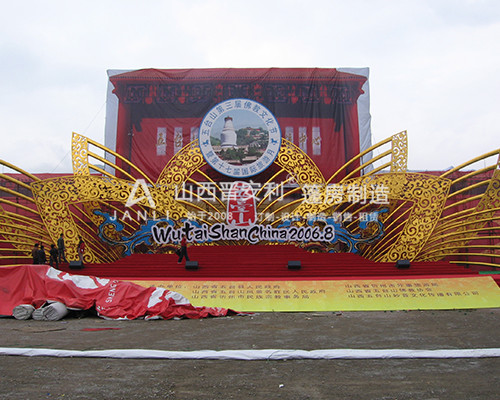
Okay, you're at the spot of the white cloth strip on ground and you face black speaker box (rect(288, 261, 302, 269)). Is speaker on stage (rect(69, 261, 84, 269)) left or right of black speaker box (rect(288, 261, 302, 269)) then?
left

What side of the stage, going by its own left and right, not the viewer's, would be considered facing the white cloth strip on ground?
front

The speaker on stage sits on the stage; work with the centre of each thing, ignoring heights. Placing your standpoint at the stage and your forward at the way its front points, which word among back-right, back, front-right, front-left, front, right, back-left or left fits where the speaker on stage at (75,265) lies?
right

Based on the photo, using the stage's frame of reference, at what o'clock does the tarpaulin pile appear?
The tarpaulin pile is roughly at 2 o'clock from the stage.

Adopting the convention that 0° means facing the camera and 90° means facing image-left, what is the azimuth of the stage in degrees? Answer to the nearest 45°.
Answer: approximately 0°

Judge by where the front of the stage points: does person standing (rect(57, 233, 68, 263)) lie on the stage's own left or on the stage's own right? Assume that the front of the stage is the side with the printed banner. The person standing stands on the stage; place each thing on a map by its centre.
on the stage's own right
